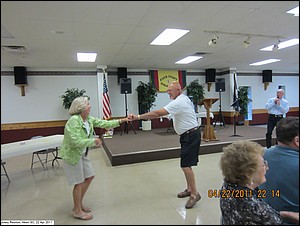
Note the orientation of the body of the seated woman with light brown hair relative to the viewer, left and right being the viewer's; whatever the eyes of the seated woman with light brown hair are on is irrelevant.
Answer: facing away from the viewer and to the right of the viewer

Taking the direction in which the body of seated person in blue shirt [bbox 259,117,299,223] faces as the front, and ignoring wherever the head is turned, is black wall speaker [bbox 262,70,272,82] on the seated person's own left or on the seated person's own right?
on the seated person's own left

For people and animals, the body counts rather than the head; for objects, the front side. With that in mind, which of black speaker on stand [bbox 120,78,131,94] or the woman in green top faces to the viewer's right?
the woman in green top

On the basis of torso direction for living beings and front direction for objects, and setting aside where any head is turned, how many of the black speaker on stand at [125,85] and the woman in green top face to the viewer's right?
1

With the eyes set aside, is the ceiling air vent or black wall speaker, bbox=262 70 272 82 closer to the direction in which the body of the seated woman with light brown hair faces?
the black wall speaker

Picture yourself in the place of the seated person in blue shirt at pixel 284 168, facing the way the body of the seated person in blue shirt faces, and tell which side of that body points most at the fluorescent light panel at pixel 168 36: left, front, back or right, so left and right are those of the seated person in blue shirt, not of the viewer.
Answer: left

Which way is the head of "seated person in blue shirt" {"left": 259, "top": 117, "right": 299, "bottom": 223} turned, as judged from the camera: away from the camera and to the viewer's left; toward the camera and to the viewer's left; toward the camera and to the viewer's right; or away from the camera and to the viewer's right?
away from the camera and to the viewer's right

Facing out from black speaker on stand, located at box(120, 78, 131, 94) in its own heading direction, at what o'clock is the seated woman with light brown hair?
The seated woman with light brown hair is roughly at 12 o'clock from the black speaker on stand.

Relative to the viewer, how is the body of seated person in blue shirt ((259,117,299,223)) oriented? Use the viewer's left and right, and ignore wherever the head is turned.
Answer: facing away from the viewer and to the right of the viewer

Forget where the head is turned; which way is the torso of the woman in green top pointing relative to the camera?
to the viewer's right

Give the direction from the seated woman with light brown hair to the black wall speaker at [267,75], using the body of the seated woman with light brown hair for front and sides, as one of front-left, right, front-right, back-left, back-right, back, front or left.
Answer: front-left

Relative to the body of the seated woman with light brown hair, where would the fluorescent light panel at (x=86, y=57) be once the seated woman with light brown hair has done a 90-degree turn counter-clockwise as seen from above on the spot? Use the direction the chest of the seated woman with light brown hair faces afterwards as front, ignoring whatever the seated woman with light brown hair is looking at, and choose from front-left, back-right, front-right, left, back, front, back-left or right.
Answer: front
